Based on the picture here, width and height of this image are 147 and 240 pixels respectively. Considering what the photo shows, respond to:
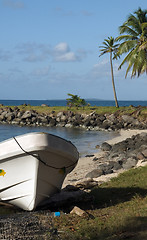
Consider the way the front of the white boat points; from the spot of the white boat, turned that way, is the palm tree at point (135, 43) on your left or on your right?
on your left
